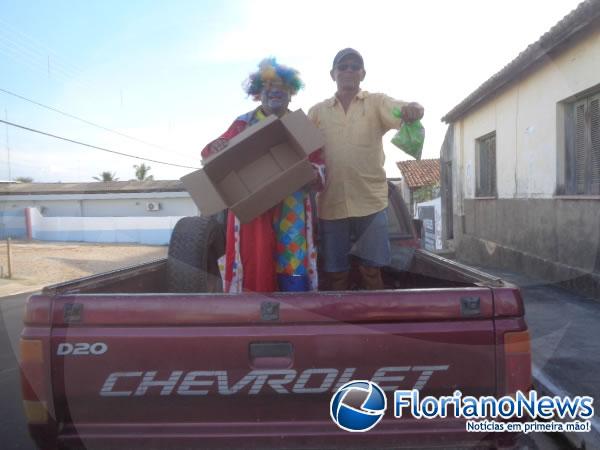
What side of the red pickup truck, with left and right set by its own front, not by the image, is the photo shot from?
back

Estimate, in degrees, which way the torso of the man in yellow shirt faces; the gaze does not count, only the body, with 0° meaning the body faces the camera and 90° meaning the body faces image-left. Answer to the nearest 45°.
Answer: approximately 0°

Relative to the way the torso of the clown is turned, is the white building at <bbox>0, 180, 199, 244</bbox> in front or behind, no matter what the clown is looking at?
behind

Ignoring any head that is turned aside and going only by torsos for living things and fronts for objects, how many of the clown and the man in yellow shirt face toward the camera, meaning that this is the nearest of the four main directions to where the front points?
2

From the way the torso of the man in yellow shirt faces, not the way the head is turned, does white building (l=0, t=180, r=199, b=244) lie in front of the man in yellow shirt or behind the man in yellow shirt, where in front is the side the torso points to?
behind

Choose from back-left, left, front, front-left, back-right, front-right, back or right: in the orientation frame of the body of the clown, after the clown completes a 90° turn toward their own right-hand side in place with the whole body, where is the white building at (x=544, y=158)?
back-right

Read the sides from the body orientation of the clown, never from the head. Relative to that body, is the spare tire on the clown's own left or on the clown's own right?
on the clown's own right
